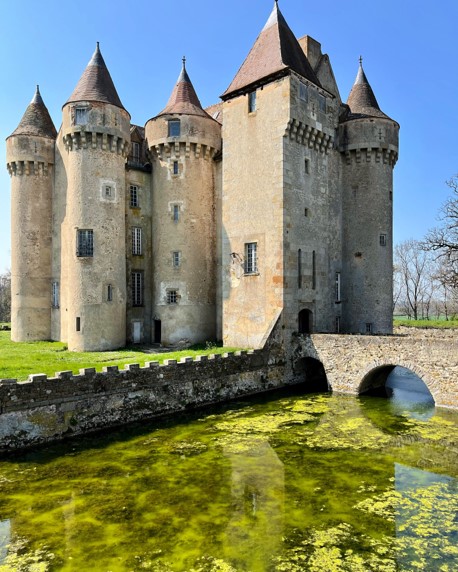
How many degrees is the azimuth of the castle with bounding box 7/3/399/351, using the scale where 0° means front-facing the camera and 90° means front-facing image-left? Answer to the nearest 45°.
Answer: approximately 315°

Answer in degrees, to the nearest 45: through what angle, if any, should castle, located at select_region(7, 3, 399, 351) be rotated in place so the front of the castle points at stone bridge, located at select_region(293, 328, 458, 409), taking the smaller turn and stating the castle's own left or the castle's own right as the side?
0° — it already faces it
